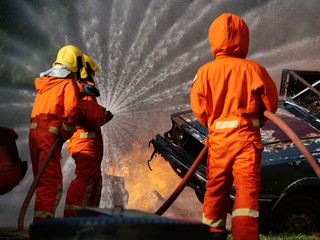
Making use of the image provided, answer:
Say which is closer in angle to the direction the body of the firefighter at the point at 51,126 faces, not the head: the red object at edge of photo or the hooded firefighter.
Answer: the hooded firefighter

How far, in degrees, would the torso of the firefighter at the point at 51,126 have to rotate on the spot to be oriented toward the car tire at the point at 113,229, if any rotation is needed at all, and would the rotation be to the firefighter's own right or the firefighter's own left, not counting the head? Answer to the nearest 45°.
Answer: approximately 135° to the firefighter's own right

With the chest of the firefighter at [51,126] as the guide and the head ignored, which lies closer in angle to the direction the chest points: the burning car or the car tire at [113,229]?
the burning car

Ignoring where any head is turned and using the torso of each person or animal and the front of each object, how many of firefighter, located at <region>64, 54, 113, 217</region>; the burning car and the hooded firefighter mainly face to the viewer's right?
1

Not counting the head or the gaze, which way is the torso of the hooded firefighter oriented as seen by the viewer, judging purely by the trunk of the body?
away from the camera

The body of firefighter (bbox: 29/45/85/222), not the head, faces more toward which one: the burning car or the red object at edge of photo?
the burning car

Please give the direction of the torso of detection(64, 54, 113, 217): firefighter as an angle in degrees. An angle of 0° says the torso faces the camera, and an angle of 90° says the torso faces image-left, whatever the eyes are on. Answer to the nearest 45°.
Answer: approximately 270°

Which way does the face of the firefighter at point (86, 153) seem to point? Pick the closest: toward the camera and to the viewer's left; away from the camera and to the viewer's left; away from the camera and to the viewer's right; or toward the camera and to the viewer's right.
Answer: away from the camera and to the viewer's right

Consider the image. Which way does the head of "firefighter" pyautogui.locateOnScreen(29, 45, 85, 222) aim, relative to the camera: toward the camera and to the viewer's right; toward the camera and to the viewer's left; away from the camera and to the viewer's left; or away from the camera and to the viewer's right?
away from the camera and to the viewer's right

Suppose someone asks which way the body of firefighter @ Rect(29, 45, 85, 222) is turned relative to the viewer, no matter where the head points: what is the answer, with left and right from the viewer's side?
facing away from the viewer and to the right of the viewer

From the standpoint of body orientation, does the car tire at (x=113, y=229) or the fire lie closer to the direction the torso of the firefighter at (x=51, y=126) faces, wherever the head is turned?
the fire

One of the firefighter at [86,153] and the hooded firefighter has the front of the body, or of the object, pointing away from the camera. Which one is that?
the hooded firefighter

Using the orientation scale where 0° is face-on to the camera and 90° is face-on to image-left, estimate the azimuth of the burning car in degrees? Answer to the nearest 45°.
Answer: approximately 45°

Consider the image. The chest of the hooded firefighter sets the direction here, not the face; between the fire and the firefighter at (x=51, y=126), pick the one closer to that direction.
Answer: the fire
